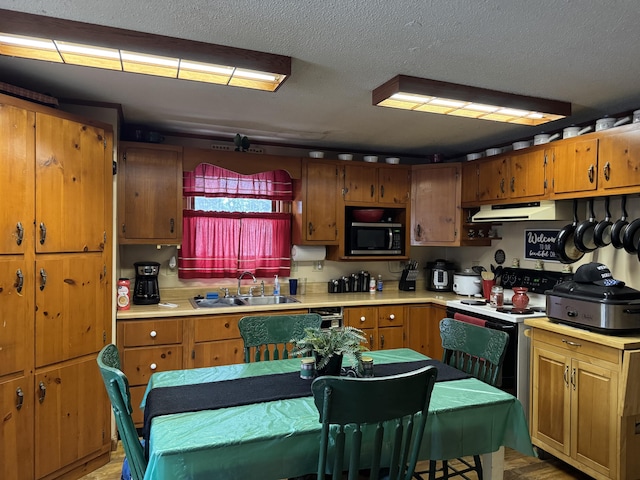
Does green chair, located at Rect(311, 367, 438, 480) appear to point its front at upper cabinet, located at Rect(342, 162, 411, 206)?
yes

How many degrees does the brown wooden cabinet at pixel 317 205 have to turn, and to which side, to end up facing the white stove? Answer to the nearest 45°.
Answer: approximately 45° to its left

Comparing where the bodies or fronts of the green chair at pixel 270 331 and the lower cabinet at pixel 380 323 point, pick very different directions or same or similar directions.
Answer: same or similar directions

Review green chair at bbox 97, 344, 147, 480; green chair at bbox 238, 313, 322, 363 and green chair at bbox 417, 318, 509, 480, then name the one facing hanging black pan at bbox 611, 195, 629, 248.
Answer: green chair at bbox 97, 344, 147, 480

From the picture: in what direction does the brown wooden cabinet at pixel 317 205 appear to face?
toward the camera

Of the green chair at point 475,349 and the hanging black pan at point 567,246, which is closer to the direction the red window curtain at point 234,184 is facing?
the green chair

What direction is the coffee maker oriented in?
toward the camera

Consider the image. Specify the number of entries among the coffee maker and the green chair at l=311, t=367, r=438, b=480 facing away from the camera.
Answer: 1

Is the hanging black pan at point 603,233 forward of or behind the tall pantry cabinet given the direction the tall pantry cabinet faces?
forward

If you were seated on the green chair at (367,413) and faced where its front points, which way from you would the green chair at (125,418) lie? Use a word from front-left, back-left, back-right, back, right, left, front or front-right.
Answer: left

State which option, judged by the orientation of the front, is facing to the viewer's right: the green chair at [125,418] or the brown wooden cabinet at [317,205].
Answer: the green chair

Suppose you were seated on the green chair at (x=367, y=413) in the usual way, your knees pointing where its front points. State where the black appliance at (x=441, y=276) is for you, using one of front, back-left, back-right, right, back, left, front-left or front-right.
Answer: front

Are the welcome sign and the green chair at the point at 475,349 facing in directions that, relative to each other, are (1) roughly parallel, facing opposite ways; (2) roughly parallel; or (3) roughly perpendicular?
roughly parallel

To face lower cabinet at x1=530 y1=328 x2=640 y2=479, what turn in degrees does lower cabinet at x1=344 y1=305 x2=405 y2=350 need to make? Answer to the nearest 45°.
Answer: approximately 45° to its left

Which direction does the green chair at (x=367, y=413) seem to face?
away from the camera

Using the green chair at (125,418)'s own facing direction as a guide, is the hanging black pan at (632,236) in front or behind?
in front

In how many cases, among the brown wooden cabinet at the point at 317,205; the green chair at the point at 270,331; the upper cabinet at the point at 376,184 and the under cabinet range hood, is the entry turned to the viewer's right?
0

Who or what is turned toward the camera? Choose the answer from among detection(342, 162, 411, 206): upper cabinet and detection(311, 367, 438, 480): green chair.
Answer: the upper cabinet

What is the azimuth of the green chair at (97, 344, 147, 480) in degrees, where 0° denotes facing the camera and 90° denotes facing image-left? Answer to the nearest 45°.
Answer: approximately 270°
